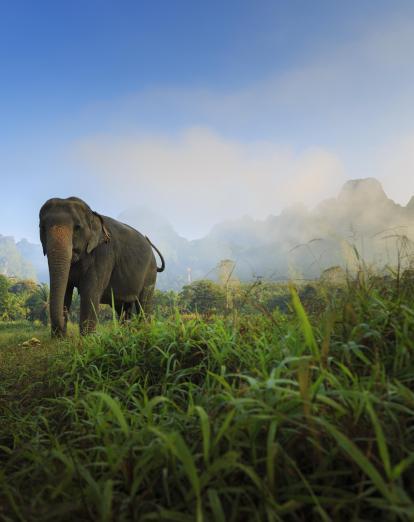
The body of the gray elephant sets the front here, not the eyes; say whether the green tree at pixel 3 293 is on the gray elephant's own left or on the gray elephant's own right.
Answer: on the gray elephant's own right
